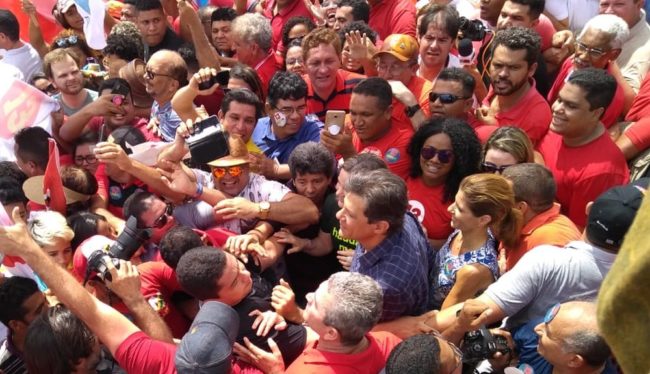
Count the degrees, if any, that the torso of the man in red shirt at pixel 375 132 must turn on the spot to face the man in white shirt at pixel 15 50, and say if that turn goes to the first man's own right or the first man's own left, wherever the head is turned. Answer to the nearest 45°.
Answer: approximately 90° to the first man's own right

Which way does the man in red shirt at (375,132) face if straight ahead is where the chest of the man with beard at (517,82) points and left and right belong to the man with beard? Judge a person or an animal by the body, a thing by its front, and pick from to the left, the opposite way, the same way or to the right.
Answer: the same way

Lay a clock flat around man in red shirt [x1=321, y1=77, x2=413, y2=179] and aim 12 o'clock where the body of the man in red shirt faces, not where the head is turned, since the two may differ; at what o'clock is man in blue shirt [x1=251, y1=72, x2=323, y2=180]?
The man in blue shirt is roughly at 2 o'clock from the man in red shirt.

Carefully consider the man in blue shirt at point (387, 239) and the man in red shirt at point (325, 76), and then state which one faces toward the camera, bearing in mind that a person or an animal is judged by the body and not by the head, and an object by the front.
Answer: the man in red shirt

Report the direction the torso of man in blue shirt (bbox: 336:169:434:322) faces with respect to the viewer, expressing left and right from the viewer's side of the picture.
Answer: facing to the left of the viewer

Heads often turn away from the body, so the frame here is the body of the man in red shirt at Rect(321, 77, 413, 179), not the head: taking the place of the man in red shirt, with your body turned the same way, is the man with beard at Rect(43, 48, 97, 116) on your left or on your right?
on your right

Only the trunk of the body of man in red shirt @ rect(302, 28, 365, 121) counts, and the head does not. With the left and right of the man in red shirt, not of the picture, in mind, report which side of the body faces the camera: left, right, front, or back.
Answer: front

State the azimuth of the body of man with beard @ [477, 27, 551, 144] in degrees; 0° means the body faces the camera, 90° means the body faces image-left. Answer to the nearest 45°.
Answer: approximately 45°

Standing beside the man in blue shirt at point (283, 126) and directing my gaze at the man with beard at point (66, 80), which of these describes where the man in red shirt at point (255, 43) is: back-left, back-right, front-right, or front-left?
front-right

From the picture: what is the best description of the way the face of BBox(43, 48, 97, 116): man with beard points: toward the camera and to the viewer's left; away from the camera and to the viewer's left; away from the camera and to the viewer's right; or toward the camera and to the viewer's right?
toward the camera and to the viewer's right

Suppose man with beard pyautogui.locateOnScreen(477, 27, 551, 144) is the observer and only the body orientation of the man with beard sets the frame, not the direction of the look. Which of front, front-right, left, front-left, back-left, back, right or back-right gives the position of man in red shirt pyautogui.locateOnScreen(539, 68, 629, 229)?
left

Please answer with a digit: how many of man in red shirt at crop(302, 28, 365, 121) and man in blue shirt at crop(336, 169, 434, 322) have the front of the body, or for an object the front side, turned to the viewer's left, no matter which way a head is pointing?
1

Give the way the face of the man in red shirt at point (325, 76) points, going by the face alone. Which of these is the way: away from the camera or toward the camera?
toward the camera

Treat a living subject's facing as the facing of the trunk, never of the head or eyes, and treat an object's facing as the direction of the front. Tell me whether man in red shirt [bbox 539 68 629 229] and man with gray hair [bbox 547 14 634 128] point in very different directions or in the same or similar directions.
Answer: same or similar directions

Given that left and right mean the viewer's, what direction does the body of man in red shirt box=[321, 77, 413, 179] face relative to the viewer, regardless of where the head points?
facing the viewer and to the left of the viewer
